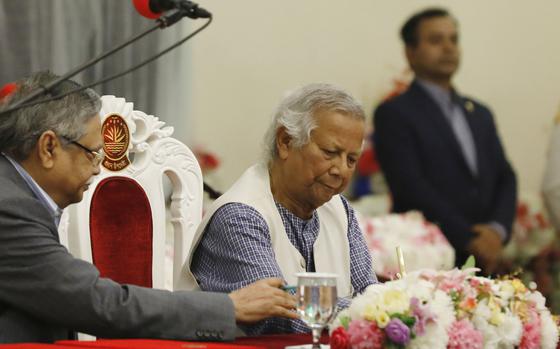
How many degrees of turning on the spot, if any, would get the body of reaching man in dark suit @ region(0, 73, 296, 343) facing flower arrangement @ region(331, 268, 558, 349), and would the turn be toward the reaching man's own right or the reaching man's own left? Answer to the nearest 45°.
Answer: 0° — they already face it

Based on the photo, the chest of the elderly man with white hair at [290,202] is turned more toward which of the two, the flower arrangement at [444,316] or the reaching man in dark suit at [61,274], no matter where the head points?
the flower arrangement

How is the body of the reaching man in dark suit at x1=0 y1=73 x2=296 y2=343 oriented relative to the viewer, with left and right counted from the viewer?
facing to the right of the viewer

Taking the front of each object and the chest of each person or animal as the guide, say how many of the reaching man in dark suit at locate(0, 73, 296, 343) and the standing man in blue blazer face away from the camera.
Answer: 0

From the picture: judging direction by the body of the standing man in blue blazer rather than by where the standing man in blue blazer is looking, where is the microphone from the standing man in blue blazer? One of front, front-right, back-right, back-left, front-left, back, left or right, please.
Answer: front-right

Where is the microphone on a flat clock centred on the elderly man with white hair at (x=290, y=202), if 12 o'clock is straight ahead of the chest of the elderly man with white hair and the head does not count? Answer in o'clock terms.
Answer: The microphone is roughly at 2 o'clock from the elderly man with white hair.

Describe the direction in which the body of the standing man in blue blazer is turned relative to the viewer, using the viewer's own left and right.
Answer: facing the viewer and to the right of the viewer

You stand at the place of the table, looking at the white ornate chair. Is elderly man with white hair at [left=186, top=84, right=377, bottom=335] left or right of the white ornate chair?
right

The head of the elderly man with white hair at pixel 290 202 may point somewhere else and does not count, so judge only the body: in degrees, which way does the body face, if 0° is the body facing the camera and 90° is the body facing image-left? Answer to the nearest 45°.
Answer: approximately 315°

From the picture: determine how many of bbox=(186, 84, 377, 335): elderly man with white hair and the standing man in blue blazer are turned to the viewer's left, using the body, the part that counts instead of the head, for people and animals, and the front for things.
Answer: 0

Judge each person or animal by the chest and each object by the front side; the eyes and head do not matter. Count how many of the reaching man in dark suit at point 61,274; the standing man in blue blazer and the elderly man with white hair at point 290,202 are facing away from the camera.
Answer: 0

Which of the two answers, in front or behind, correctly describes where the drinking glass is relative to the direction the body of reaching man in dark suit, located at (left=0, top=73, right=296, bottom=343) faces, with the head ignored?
in front

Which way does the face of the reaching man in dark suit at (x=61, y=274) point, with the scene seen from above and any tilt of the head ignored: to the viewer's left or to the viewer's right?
to the viewer's right
